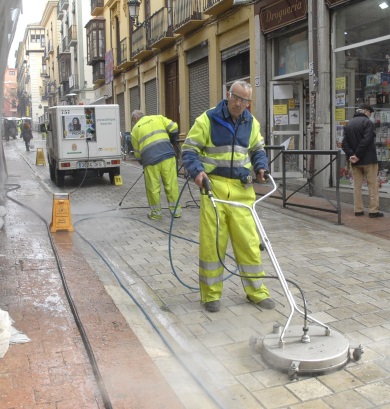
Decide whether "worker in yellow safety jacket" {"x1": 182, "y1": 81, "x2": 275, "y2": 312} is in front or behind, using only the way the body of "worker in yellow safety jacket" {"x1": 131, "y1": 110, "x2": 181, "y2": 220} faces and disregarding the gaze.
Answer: behind

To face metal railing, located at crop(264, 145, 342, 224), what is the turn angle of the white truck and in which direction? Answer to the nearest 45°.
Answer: approximately 135° to its right

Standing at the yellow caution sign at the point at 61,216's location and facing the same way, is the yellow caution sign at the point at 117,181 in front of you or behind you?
behind

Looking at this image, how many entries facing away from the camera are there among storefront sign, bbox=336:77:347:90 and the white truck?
1

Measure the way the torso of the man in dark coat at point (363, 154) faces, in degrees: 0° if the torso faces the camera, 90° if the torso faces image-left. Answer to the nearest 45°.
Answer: approximately 225°

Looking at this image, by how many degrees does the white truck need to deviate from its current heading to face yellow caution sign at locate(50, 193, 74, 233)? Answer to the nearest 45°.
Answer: approximately 180°

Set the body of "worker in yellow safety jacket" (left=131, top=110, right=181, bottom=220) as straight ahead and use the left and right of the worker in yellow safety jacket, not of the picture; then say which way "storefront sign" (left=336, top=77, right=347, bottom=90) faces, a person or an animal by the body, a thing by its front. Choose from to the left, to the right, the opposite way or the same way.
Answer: to the left

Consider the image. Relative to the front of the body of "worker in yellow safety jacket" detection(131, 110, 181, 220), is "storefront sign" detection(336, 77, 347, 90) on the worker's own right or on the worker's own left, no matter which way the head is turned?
on the worker's own right

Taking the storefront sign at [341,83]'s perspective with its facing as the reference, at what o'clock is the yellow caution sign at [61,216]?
The yellow caution sign is roughly at 12 o'clock from the storefront sign.

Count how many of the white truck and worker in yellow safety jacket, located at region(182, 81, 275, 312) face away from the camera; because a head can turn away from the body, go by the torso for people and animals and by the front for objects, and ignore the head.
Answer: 1

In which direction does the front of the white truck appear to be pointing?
away from the camera

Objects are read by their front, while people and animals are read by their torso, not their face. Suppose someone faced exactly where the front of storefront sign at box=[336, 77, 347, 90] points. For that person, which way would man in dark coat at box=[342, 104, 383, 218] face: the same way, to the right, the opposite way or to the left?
the opposite way

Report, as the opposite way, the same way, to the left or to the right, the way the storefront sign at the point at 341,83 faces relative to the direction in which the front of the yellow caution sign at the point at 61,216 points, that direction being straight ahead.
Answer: to the right
